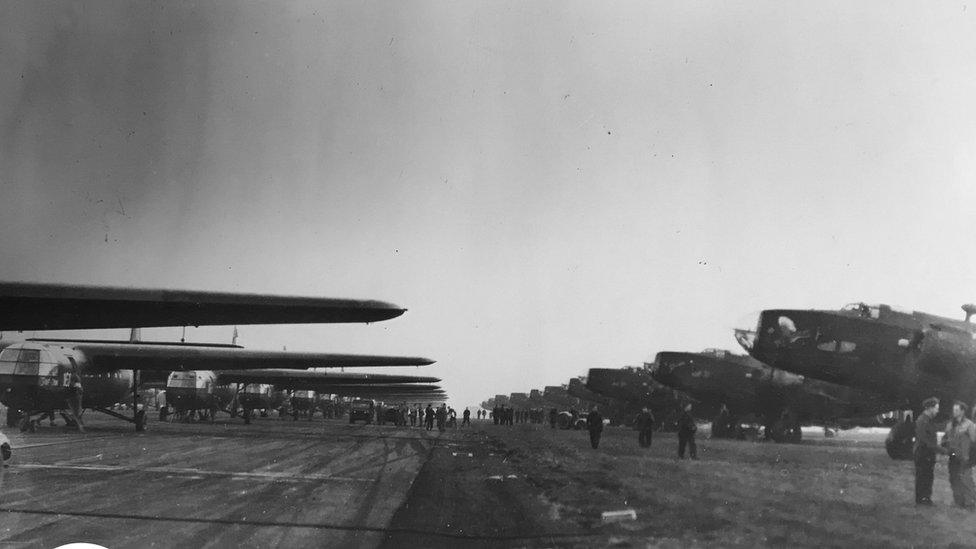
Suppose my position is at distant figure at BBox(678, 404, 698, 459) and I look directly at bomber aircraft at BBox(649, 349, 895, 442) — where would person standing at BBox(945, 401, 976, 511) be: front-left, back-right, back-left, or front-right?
back-right

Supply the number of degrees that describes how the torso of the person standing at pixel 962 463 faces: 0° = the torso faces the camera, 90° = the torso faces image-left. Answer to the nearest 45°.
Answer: approximately 45°

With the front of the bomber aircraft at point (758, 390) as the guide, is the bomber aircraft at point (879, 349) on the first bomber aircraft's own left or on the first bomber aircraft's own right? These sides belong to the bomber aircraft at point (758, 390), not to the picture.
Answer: on the first bomber aircraft's own left

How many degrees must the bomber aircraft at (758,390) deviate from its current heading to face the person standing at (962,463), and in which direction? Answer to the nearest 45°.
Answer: approximately 45° to its left

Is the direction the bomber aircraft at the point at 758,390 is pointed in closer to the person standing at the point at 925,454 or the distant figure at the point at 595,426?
the distant figure

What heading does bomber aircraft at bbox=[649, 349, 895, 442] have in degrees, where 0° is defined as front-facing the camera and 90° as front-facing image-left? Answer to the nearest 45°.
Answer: approximately 45°
